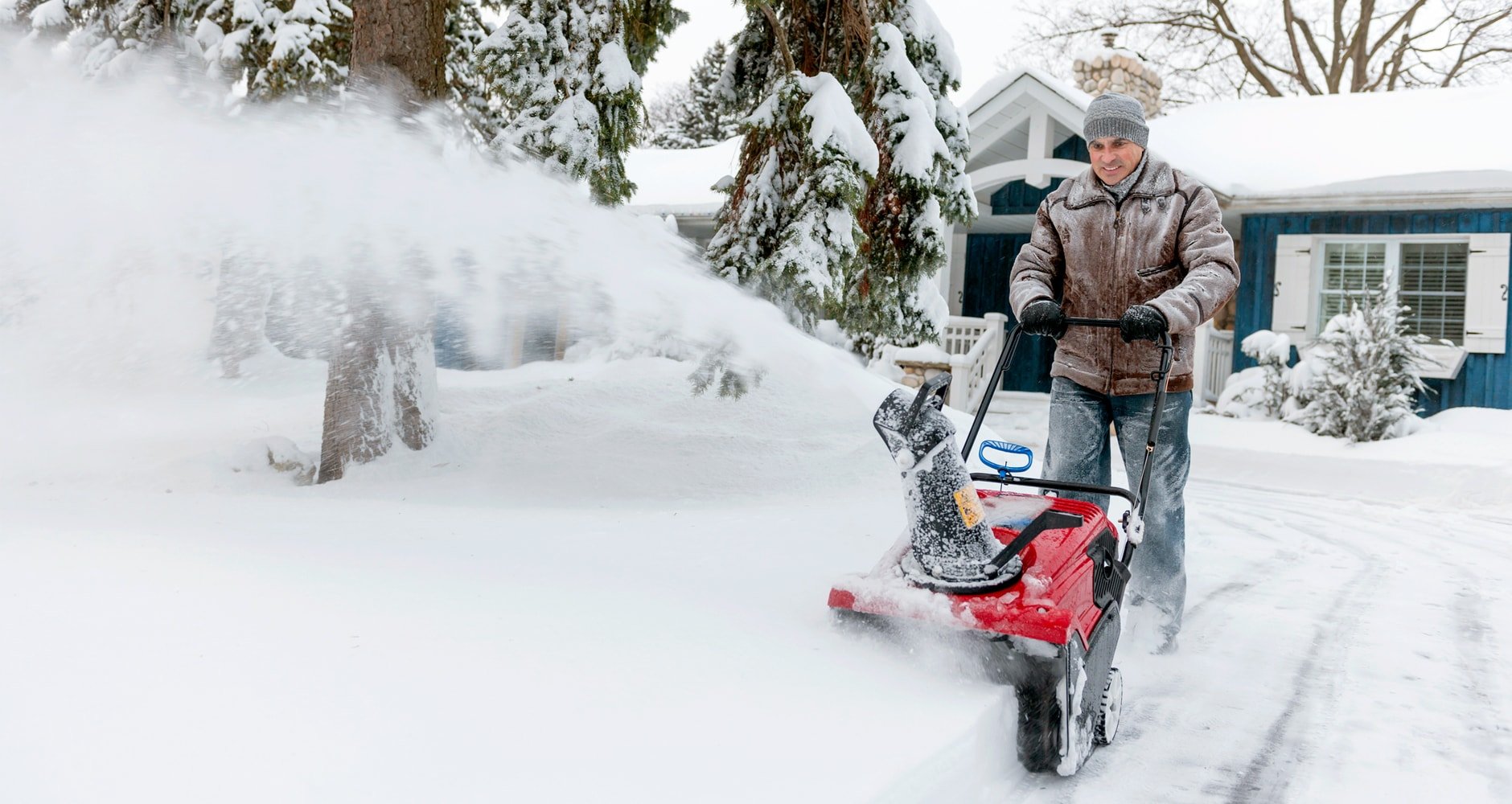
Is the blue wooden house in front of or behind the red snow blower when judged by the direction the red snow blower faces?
behind

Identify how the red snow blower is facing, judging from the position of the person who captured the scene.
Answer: facing the viewer and to the left of the viewer

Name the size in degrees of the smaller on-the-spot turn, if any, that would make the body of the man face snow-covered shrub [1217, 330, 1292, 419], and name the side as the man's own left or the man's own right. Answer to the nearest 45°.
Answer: approximately 180°

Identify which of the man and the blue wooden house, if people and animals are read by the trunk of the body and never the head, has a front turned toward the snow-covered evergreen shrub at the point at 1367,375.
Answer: the blue wooden house

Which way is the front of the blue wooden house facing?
toward the camera

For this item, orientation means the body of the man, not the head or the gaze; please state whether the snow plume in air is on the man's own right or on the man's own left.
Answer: on the man's own right

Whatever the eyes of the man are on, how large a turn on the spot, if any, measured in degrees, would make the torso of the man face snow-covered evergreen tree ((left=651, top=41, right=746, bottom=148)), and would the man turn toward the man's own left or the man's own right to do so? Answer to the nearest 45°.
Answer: approximately 135° to the man's own right

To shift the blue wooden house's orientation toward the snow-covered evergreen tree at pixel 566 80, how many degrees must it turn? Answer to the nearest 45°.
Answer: approximately 45° to its right

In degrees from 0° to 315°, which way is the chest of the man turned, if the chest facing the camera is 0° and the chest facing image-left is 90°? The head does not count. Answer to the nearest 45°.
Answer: approximately 0°

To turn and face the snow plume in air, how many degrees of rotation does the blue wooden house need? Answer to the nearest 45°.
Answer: approximately 45° to its right

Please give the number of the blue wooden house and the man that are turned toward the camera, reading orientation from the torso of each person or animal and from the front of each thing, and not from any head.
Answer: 2

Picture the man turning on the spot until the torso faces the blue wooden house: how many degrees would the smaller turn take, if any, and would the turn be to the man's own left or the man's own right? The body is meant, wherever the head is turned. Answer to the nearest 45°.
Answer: approximately 180°

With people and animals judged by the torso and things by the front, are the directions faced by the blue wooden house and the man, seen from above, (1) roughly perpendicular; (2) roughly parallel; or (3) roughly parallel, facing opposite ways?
roughly parallel

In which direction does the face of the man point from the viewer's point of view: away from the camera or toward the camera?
toward the camera
